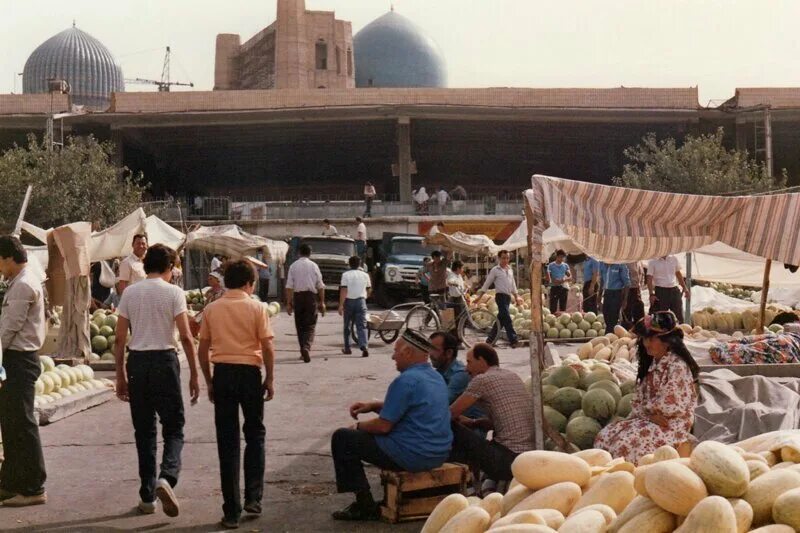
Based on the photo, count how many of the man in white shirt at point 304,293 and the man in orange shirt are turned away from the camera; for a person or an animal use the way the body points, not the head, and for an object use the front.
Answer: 2

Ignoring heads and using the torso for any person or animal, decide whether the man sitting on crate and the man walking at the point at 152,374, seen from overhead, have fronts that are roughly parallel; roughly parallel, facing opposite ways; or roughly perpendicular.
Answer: roughly perpendicular

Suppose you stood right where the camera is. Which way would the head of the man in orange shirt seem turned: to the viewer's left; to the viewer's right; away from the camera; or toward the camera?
away from the camera

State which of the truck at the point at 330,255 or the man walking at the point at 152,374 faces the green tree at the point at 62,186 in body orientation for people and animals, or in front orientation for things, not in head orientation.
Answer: the man walking

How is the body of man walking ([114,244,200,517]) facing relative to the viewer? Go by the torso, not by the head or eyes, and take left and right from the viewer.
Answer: facing away from the viewer

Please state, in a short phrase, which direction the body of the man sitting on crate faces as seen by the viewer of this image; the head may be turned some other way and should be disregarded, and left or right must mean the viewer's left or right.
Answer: facing to the left of the viewer

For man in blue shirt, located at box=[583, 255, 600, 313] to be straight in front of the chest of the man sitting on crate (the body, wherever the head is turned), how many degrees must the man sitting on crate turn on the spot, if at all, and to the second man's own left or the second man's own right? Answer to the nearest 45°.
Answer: approximately 90° to the second man's own right

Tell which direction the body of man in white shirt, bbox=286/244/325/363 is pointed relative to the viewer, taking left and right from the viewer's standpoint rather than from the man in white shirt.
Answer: facing away from the viewer
